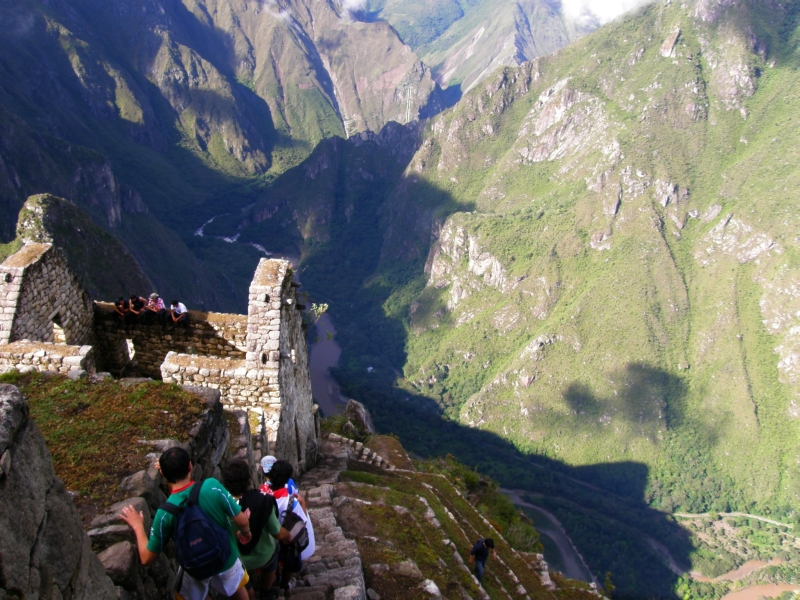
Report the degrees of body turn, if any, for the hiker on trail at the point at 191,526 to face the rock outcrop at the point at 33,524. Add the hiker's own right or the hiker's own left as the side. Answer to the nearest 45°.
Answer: approximately 135° to the hiker's own left

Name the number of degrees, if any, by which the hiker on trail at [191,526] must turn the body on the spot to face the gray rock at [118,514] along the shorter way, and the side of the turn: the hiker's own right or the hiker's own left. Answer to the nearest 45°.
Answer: approximately 45° to the hiker's own left

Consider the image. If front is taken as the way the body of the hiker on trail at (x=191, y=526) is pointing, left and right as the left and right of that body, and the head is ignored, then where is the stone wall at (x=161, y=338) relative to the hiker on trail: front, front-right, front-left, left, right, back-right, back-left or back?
front

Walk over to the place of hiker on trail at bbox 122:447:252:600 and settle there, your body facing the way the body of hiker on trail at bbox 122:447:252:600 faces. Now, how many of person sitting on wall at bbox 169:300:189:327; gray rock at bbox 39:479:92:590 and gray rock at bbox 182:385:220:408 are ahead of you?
2

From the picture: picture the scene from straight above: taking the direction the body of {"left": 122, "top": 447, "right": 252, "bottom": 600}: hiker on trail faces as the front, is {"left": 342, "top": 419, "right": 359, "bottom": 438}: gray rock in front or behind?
in front

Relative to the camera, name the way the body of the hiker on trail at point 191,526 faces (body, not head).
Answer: away from the camera

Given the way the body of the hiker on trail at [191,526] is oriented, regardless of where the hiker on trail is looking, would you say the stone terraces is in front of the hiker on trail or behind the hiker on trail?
in front

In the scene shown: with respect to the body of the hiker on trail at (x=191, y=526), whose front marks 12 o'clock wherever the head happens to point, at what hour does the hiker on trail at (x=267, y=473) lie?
the hiker on trail at (x=267, y=473) is roughly at 1 o'clock from the hiker on trail at (x=191, y=526).

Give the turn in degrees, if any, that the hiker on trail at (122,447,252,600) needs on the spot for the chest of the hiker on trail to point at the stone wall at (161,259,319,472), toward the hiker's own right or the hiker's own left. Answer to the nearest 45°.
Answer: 0° — they already face it

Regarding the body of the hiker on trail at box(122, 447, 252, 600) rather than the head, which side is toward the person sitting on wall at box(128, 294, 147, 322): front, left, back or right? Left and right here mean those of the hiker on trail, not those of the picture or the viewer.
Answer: front

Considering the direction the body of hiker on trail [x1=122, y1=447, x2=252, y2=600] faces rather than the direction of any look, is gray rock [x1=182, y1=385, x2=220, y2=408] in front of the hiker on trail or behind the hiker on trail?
in front

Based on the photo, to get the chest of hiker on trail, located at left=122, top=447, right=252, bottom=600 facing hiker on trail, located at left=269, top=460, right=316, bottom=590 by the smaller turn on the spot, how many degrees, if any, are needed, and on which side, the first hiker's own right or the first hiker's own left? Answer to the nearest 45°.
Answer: approximately 45° to the first hiker's own right

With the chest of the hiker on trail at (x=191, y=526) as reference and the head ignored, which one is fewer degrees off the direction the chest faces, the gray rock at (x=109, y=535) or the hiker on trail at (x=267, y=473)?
the hiker on trail
